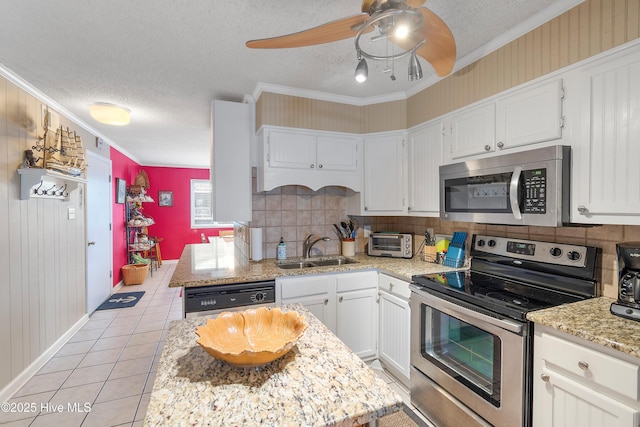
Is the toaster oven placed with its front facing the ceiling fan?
yes

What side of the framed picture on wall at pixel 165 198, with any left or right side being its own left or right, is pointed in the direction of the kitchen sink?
front

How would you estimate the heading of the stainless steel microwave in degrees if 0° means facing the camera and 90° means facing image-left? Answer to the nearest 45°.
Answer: approximately 45°

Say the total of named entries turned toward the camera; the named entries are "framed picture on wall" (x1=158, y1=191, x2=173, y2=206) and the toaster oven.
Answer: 2

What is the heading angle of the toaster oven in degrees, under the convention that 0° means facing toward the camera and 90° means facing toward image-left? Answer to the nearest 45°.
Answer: approximately 0°

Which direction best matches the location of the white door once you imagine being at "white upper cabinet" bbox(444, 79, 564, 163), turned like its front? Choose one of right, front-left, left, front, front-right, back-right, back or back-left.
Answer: front-right

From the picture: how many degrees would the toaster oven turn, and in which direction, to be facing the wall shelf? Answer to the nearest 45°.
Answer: approximately 90° to its right

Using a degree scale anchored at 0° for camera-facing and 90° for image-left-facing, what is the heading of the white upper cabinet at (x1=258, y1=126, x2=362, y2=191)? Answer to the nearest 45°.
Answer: approximately 315°

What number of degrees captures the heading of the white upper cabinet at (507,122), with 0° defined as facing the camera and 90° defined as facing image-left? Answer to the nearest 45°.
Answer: approximately 45°

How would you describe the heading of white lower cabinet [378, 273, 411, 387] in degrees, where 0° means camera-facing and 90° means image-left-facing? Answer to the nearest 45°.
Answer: approximately 45°
